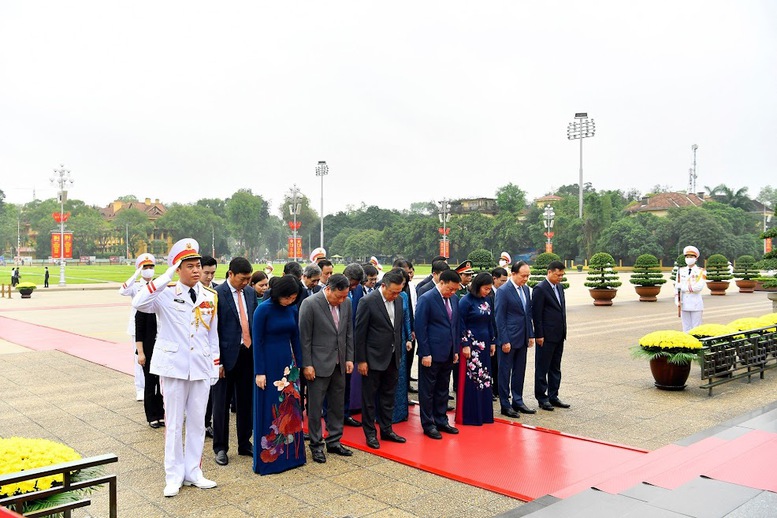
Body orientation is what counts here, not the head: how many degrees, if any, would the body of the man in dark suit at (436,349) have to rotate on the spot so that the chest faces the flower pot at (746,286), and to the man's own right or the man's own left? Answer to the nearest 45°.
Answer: approximately 90° to the man's own left

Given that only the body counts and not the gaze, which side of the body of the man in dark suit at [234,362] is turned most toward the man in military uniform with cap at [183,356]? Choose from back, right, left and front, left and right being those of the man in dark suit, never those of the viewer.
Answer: right

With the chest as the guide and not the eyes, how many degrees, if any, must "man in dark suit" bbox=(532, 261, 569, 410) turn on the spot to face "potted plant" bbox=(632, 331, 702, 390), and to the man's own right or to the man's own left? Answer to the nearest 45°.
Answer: approximately 90° to the man's own left

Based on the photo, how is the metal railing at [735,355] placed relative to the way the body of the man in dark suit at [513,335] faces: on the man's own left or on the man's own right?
on the man's own left

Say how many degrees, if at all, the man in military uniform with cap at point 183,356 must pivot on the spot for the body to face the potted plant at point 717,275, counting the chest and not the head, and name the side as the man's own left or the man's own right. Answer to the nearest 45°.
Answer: approximately 90° to the man's own left

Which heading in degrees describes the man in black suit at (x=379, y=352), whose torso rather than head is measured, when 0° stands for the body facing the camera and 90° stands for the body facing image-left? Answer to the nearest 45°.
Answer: approximately 315°

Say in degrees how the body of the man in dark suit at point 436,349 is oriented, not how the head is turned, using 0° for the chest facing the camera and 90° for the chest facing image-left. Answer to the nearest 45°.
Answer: approximately 315°

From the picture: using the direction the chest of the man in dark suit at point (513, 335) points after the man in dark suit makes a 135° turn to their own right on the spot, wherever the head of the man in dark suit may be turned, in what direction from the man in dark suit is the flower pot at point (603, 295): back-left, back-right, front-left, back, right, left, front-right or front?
right

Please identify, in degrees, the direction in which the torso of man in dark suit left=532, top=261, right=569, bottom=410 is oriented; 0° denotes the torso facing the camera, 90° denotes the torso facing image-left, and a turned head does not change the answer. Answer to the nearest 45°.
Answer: approximately 315°
